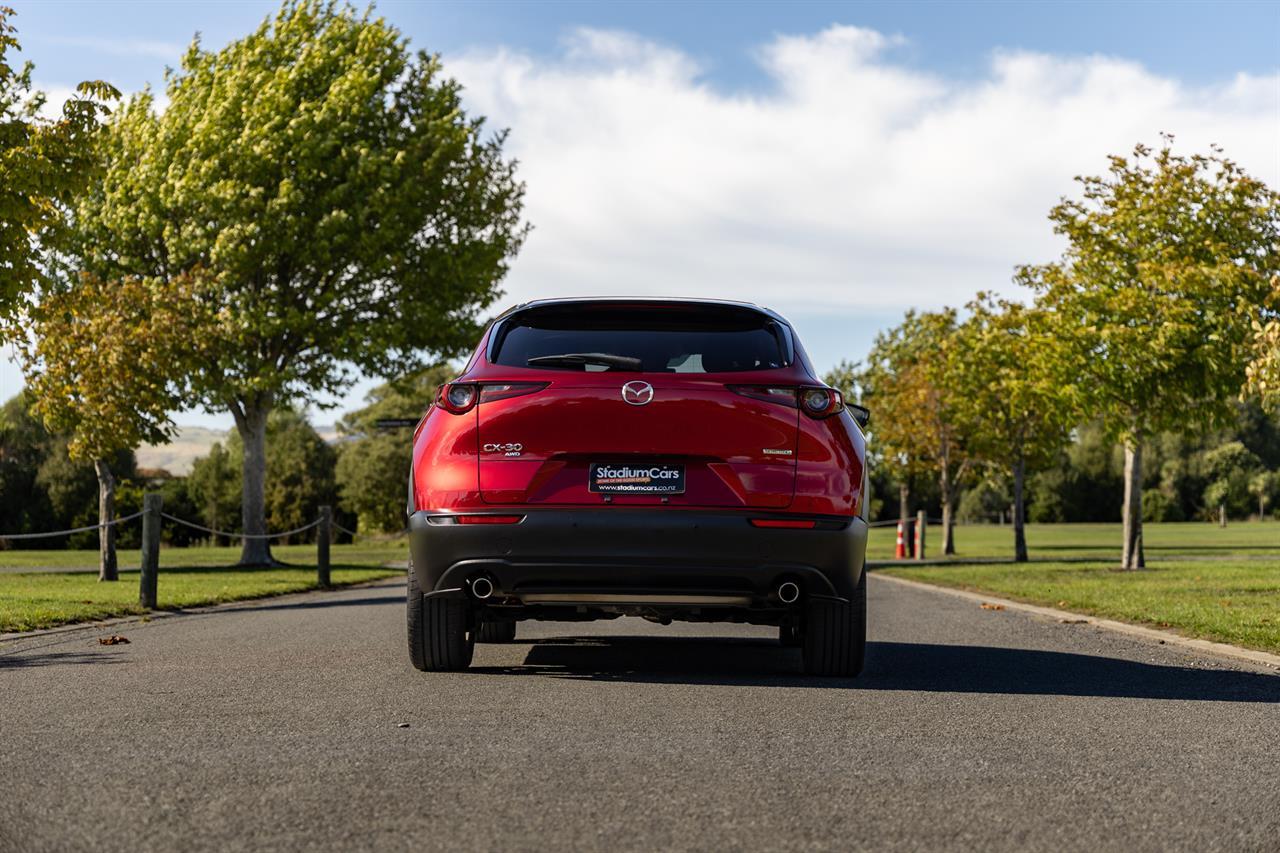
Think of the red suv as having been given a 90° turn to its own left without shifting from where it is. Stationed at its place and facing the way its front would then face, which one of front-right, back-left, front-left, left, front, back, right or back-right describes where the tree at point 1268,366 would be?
back-right

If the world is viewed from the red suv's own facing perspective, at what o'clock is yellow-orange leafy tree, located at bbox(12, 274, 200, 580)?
The yellow-orange leafy tree is roughly at 11 o'clock from the red suv.

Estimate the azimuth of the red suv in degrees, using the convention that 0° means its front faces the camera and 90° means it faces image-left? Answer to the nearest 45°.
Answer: approximately 180°

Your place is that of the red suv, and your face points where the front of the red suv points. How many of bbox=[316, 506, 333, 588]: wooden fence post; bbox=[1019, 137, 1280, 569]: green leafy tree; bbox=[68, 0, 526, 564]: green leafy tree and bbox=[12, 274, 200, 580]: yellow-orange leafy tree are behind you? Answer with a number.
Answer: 0

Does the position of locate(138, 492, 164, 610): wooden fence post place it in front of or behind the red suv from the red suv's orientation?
in front

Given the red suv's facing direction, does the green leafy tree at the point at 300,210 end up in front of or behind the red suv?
in front

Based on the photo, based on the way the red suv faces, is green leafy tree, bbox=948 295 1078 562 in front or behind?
in front

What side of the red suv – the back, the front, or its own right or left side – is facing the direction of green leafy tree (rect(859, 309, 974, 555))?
front

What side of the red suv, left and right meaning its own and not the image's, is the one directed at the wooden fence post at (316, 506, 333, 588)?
front

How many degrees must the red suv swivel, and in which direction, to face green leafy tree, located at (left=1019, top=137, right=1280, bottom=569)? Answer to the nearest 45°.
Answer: approximately 45° to its right

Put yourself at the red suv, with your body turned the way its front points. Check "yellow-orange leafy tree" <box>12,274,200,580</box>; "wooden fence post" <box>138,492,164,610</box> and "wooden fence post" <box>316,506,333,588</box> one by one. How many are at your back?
0

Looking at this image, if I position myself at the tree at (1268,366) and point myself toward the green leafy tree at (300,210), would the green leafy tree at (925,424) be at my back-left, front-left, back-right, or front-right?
front-right
